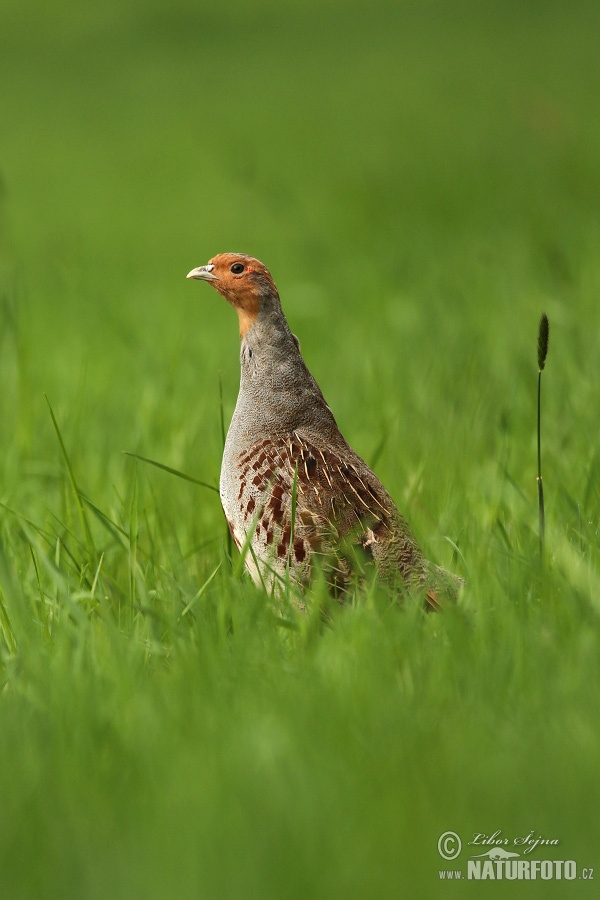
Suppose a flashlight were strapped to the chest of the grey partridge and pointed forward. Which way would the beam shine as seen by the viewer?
to the viewer's left
